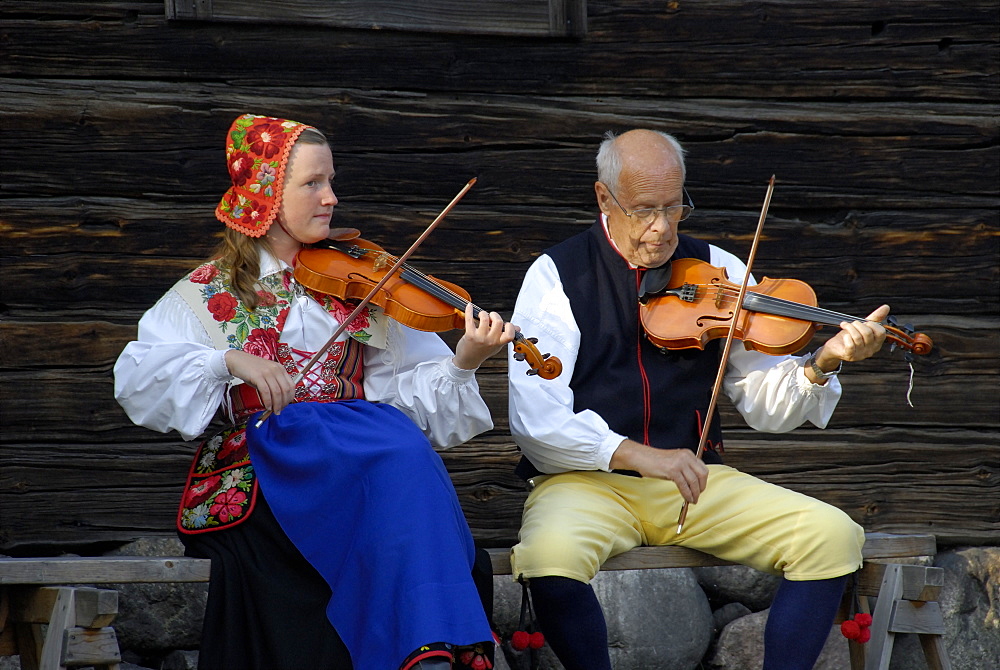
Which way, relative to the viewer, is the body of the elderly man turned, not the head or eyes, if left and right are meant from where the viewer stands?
facing the viewer and to the right of the viewer

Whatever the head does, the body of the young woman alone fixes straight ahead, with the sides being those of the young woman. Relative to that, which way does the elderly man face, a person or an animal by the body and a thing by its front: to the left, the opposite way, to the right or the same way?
the same way

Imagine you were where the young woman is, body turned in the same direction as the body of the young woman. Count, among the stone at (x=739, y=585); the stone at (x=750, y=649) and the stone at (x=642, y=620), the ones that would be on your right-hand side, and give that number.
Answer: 0

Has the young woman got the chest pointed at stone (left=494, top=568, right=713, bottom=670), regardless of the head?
no

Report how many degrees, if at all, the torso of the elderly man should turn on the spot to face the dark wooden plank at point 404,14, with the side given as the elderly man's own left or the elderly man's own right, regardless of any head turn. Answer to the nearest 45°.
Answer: approximately 180°

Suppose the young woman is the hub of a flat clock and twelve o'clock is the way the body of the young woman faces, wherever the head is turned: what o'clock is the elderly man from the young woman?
The elderly man is roughly at 10 o'clock from the young woman.

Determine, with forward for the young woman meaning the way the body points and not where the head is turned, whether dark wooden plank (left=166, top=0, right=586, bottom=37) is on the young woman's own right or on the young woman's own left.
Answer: on the young woman's own left

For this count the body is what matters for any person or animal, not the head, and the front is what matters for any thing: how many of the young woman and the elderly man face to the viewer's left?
0

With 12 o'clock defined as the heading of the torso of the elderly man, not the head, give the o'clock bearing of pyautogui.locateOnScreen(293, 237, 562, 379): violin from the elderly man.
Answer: The violin is roughly at 4 o'clock from the elderly man.
